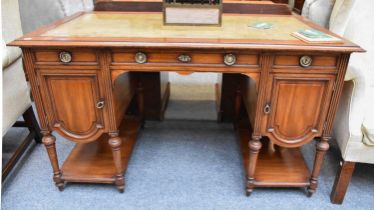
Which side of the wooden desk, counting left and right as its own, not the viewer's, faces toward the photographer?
front

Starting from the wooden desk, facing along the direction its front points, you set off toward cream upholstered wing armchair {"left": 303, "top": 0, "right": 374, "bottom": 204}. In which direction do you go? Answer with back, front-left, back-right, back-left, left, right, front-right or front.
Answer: left

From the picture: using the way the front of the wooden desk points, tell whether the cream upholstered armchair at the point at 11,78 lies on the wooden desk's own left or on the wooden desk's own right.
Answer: on the wooden desk's own right
